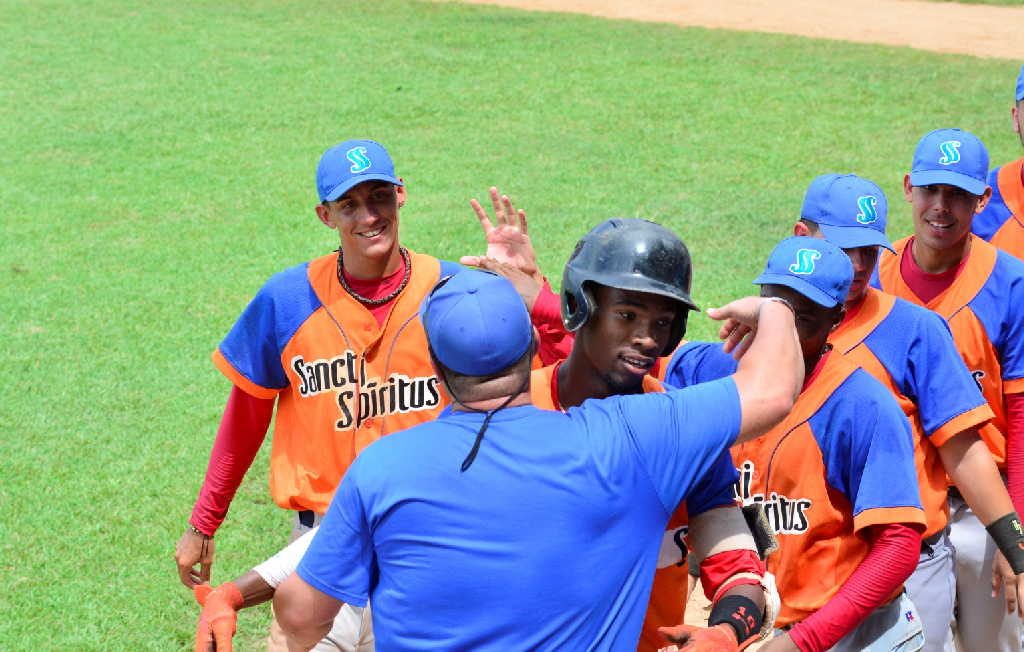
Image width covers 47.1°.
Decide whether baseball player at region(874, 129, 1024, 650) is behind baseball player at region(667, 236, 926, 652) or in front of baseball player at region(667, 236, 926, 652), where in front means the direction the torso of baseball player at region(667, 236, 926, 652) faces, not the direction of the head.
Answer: behind

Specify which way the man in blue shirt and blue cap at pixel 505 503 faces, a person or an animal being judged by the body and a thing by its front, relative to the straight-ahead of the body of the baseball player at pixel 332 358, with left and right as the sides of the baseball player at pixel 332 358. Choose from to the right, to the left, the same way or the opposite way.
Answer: the opposite way

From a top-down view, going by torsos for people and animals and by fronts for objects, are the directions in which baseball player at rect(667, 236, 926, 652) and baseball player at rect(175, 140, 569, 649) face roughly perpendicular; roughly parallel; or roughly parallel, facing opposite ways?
roughly perpendicular

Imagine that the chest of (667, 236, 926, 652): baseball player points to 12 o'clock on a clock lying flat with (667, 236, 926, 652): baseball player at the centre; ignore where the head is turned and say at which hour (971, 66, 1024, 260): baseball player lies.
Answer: (971, 66, 1024, 260): baseball player is roughly at 5 o'clock from (667, 236, 926, 652): baseball player.

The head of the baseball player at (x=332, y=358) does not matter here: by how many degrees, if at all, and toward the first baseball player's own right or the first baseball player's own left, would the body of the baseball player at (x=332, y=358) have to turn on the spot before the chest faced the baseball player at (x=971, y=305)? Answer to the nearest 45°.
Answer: approximately 90° to the first baseball player's own left

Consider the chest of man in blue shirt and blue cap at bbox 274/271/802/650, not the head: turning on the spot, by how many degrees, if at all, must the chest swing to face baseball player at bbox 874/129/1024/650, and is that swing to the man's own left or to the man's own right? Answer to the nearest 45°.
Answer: approximately 45° to the man's own right

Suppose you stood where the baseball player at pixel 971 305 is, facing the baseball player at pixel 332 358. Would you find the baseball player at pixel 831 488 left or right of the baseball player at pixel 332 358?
left

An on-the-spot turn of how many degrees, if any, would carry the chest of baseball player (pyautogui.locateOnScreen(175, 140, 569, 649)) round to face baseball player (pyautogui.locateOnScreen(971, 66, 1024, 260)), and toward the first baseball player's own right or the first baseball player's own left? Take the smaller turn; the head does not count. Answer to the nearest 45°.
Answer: approximately 90° to the first baseball player's own left

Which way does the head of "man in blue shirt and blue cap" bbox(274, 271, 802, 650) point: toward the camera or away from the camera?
away from the camera

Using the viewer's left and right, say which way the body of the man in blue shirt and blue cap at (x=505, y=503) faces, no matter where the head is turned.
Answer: facing away from the viewer
